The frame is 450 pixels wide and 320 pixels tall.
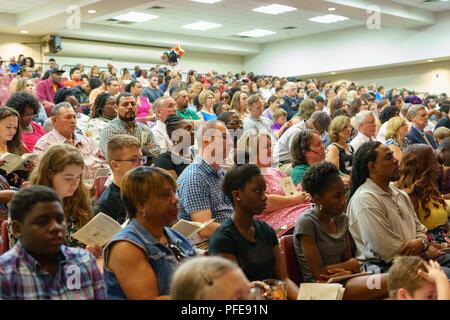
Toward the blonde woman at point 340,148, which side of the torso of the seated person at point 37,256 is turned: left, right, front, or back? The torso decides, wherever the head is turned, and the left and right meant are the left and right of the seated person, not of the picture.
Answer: left

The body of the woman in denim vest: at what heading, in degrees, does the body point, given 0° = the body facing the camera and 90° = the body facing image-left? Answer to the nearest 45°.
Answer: approximately 315°

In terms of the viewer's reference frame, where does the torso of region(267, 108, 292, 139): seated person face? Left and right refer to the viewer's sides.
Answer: facing the viewer and to the right of the viewer

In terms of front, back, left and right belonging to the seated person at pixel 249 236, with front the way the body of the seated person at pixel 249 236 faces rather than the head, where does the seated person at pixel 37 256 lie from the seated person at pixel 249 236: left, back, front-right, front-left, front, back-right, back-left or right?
right

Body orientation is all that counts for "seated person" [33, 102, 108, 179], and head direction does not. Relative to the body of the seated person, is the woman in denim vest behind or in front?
in front

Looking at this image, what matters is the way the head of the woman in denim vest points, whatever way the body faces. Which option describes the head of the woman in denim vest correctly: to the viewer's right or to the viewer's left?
to the viewer's right

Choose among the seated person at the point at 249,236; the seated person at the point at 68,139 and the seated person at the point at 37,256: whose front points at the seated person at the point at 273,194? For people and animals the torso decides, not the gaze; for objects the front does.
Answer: the seated person at the point at 68,139

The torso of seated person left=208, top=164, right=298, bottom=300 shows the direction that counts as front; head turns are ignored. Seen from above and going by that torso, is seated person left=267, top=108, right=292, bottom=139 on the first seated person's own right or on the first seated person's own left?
on the first seated person's own left
